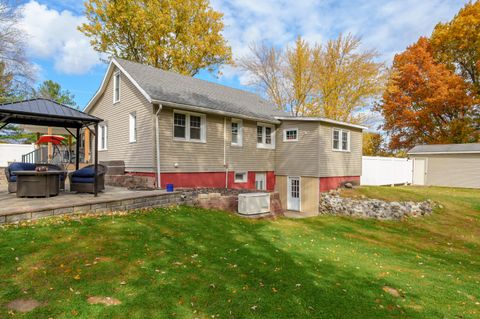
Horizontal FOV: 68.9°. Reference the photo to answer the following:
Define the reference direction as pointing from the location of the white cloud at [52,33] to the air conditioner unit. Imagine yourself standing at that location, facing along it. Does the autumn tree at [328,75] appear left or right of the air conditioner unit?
left

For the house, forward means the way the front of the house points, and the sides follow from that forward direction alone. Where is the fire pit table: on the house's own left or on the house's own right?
on the house's own left

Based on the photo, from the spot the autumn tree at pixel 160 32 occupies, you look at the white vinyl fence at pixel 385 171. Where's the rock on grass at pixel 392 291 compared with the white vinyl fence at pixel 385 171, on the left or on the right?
right

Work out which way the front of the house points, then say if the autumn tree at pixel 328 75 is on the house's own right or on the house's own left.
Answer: on the house's own right

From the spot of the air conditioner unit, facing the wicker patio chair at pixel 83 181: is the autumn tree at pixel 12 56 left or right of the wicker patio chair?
right

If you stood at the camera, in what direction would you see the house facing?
facing away from the viewer and to the left of the viewer
